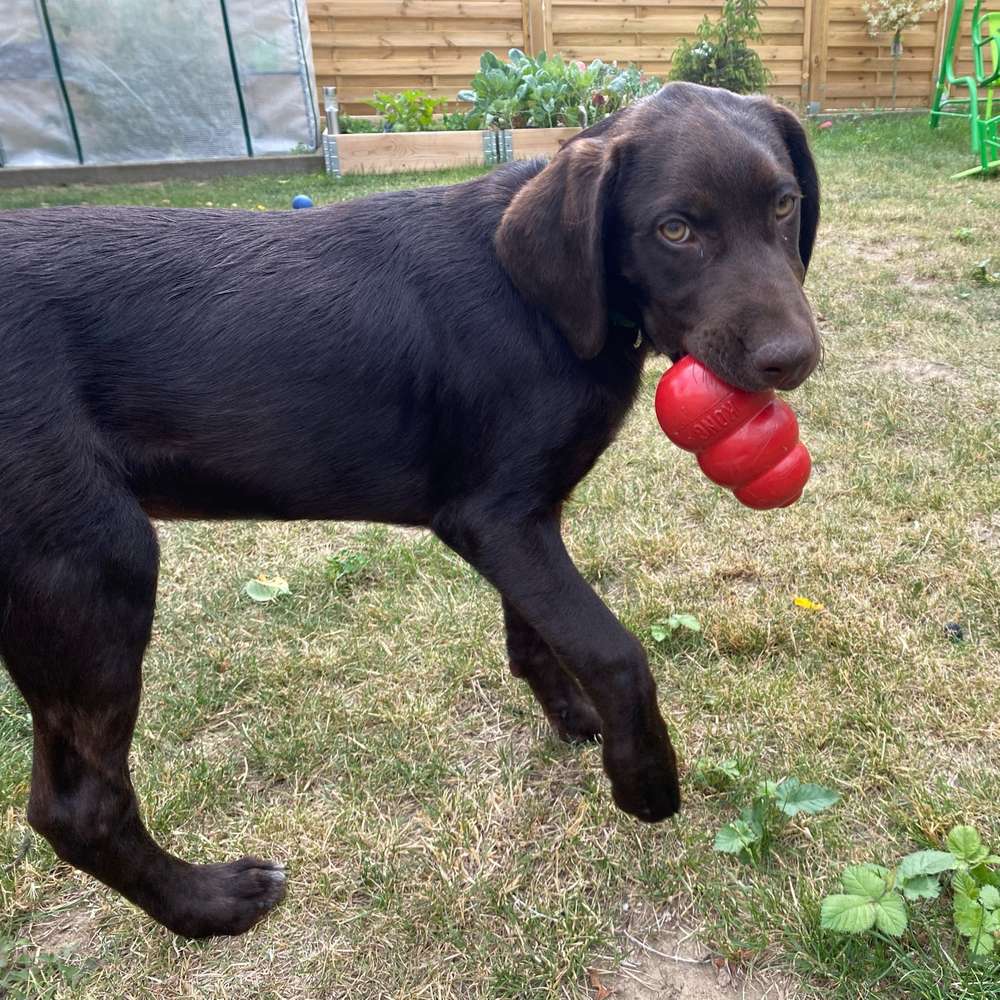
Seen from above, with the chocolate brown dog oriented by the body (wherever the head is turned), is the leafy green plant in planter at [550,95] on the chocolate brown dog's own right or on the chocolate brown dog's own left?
on the chocolate brown dog's own left

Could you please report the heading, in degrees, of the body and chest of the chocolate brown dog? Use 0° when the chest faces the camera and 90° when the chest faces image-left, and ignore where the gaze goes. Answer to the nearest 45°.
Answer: approximately 270°

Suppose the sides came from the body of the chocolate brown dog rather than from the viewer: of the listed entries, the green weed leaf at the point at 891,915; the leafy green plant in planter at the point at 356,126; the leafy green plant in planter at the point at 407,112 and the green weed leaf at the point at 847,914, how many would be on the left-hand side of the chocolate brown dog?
2

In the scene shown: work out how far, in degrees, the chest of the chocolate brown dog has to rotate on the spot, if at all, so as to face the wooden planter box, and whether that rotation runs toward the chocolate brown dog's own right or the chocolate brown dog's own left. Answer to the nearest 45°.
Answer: approximately 90° to the chocolate brown dog's own left

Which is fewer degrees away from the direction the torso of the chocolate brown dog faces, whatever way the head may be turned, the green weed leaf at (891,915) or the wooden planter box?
the green weed leaf

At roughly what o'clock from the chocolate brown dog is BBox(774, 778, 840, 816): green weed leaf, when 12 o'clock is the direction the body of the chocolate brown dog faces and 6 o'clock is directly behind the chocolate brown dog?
The green weed leaf is roughly at 1 o'clock from the chocolate brown dog.

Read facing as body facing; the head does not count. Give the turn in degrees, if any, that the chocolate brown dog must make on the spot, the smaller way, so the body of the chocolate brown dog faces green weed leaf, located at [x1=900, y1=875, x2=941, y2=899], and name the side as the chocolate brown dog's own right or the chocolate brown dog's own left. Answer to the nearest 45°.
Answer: approximately 45° to the chocolate brown dog's own right

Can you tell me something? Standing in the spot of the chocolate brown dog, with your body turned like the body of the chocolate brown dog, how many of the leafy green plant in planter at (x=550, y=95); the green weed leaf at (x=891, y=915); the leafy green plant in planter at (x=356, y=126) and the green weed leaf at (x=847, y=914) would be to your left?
2

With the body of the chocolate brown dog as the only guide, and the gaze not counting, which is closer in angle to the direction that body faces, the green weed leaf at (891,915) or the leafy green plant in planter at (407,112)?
the green weed leaf

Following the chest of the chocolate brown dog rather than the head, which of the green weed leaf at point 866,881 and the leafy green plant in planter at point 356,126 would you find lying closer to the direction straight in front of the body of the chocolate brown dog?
the green weed leaf

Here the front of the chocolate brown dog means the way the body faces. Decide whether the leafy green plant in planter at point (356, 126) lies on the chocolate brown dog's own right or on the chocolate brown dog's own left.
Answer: on the chocolate brown dog's own left

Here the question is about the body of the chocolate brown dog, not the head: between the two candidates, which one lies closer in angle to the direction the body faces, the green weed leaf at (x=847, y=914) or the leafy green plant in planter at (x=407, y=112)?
the green weed leaf
